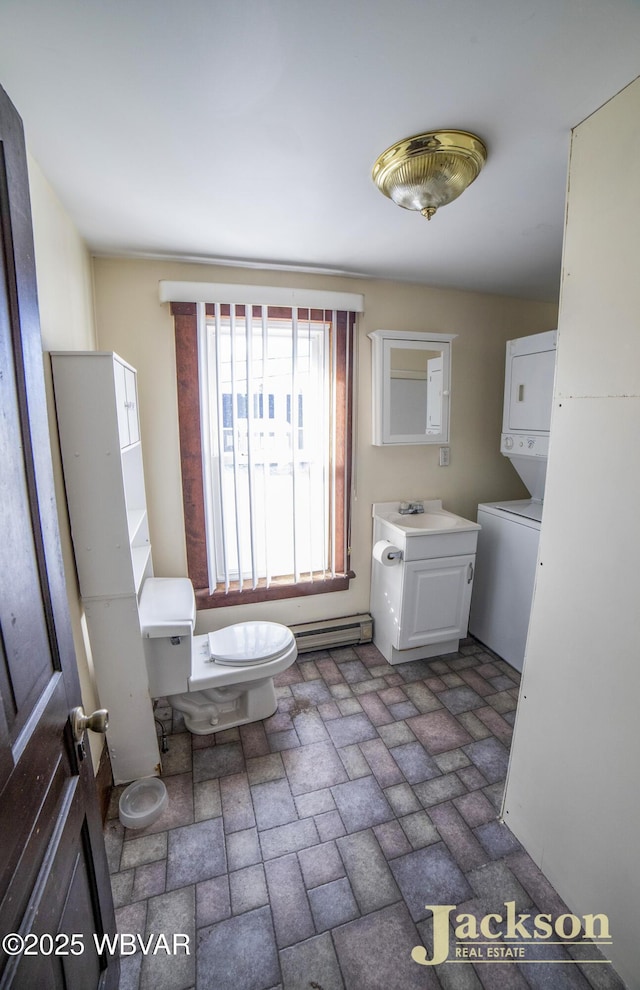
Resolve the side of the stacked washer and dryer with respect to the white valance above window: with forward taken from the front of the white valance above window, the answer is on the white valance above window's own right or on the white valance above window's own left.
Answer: on the white valance above window's own left

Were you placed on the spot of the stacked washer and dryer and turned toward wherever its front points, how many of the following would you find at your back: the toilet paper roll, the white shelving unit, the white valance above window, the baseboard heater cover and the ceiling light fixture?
0

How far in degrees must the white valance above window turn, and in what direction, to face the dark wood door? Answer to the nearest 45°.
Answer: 0° — it already faces it

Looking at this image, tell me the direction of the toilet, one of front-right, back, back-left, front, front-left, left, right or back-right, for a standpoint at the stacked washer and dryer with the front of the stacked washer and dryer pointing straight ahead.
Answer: front

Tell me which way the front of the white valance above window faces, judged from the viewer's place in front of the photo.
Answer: facing the viewer

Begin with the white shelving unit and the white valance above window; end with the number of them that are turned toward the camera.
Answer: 1

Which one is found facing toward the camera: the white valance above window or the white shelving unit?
the white valance above window

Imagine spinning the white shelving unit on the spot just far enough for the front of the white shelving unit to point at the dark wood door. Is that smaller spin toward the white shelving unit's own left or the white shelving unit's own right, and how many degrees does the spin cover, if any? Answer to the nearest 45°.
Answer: approximately 90° to the white shelving unit's own right

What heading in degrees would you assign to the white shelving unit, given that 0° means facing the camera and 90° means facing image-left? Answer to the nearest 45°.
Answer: approximately 270°

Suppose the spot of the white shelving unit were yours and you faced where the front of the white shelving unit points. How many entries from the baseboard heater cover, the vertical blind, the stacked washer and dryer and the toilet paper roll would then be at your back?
0

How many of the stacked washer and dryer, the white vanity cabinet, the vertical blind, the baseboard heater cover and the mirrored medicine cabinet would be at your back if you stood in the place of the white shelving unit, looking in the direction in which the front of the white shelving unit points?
0
